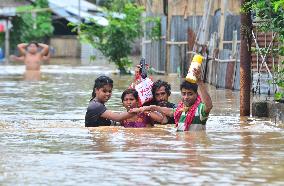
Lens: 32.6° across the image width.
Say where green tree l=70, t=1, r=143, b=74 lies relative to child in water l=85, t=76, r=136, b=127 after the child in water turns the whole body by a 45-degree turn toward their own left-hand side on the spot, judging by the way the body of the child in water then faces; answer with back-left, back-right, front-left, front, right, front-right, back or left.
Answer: left

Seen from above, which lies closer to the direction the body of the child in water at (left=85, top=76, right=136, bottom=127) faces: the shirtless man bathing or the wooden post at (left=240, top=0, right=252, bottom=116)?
the wooden post

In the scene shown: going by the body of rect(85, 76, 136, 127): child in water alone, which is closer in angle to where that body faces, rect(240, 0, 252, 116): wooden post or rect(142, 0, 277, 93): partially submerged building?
the wooden post

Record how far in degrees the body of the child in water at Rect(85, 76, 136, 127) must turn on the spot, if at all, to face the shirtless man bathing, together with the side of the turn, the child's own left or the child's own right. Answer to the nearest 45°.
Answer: approximately 135° to the child's own left

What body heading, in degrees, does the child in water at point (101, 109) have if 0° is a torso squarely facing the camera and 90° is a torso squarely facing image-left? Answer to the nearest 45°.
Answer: approximately 315°

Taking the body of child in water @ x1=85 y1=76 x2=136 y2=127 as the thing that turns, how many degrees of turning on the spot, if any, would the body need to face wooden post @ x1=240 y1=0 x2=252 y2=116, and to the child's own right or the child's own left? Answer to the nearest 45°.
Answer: approximately 90° to the child's own left

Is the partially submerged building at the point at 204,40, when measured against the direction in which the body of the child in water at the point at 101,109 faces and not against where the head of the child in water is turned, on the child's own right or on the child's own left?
on the child's own left

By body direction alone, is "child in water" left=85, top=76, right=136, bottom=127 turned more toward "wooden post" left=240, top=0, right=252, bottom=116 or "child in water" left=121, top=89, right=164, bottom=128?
the child in water
